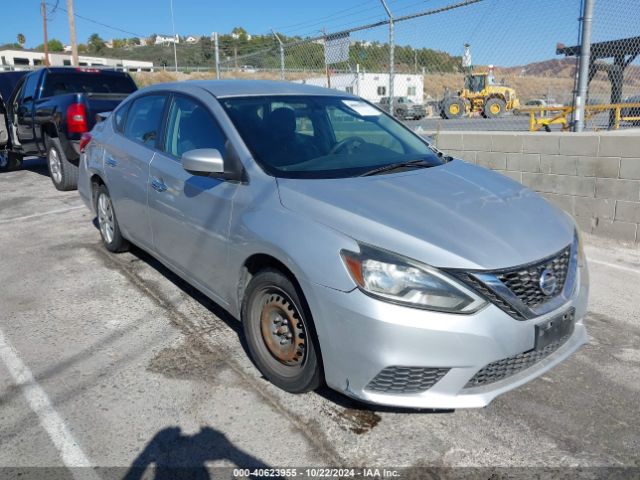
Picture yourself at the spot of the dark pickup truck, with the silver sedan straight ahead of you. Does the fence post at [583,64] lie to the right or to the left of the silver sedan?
left

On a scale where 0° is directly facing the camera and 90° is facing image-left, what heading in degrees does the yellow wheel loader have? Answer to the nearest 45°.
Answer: approximately 90°

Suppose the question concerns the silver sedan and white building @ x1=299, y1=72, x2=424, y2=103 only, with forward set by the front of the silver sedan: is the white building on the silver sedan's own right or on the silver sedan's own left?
on the silver sedan's own left

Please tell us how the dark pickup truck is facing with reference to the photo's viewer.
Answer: facing away from the viewer and to the left of the viewer

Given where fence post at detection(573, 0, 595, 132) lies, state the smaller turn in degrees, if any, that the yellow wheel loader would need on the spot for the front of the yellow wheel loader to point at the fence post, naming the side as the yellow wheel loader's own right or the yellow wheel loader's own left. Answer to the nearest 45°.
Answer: approximately 90° to the yellow wheel loader's own left

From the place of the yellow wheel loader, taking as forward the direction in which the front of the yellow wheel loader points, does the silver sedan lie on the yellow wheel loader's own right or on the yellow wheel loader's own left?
on the yellow wheel loader's own left

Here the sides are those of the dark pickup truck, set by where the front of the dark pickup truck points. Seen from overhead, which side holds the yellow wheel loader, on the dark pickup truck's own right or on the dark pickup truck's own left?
on the dark pickup truck's own right

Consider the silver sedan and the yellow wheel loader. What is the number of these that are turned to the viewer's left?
1
